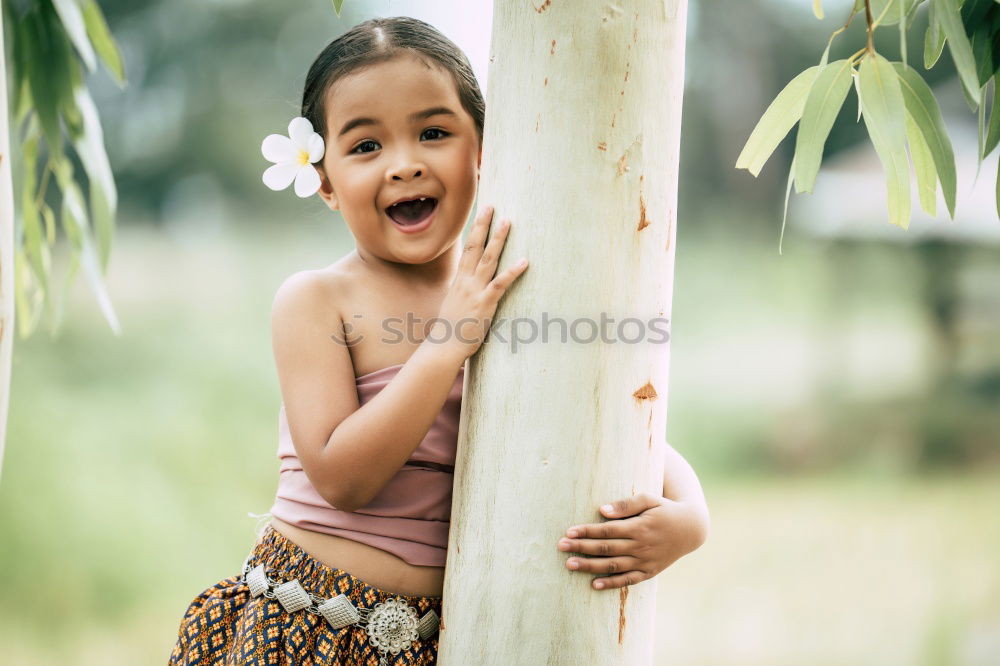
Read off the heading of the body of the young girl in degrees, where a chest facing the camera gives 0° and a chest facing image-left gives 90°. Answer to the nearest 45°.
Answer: approximately 315°
